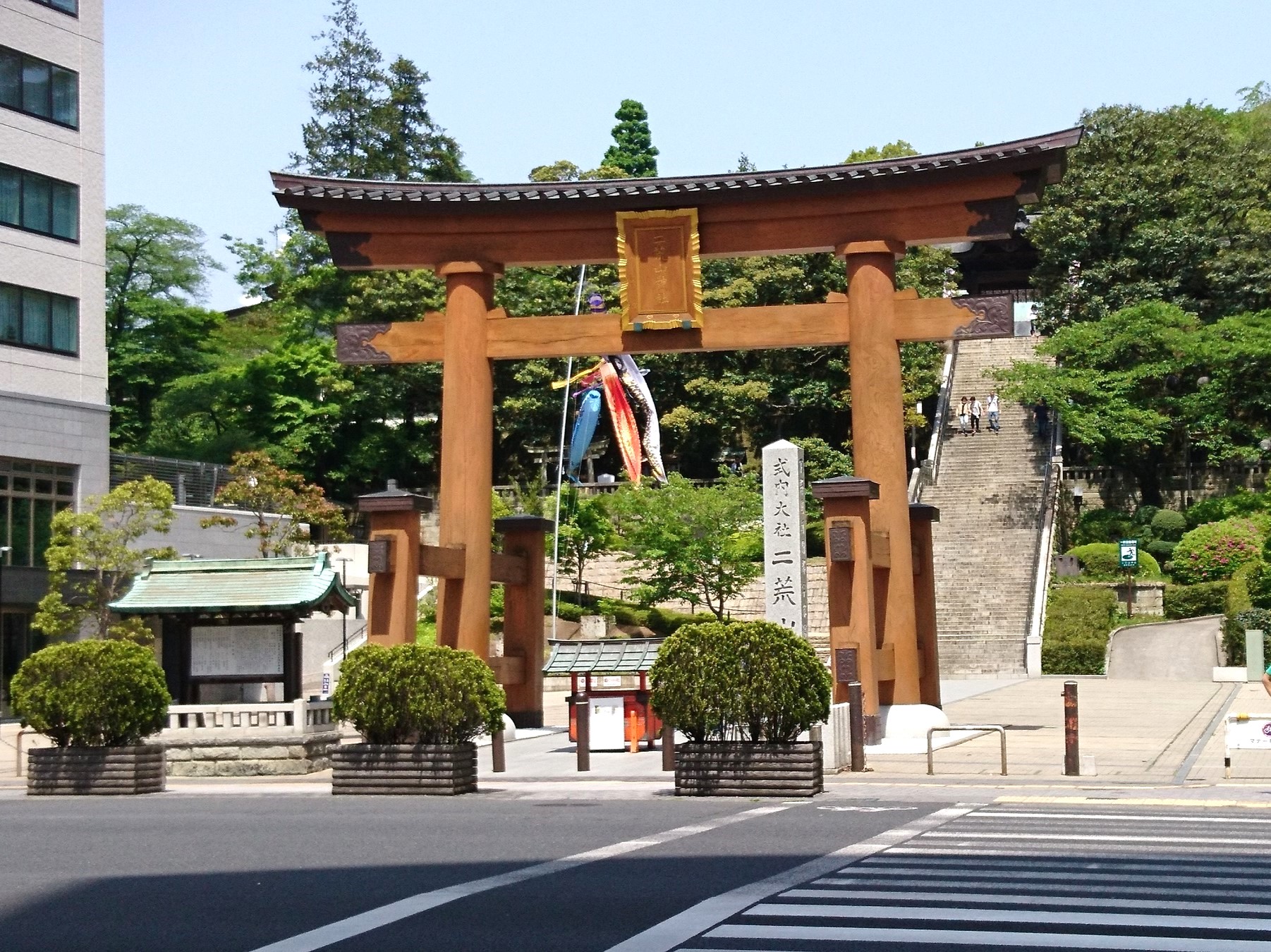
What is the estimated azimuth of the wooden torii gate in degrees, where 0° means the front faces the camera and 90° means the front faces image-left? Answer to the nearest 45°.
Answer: approximately 0°

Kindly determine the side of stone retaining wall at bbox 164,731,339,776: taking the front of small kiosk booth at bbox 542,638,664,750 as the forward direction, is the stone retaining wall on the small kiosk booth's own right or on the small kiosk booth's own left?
on the small kiosk booth's own right

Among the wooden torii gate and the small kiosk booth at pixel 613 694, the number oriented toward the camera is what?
2

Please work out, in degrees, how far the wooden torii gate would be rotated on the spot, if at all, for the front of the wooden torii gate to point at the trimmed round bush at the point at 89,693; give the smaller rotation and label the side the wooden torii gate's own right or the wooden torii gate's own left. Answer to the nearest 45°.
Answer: approximately 45° to the wooden torii gate's own right

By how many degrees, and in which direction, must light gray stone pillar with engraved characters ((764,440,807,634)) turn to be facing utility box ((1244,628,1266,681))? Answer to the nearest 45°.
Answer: approximately 135° to its left

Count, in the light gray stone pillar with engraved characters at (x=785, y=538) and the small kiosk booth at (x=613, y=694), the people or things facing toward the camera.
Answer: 2

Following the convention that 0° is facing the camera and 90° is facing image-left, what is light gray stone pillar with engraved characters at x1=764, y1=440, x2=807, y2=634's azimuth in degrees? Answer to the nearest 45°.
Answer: approximately 0°
